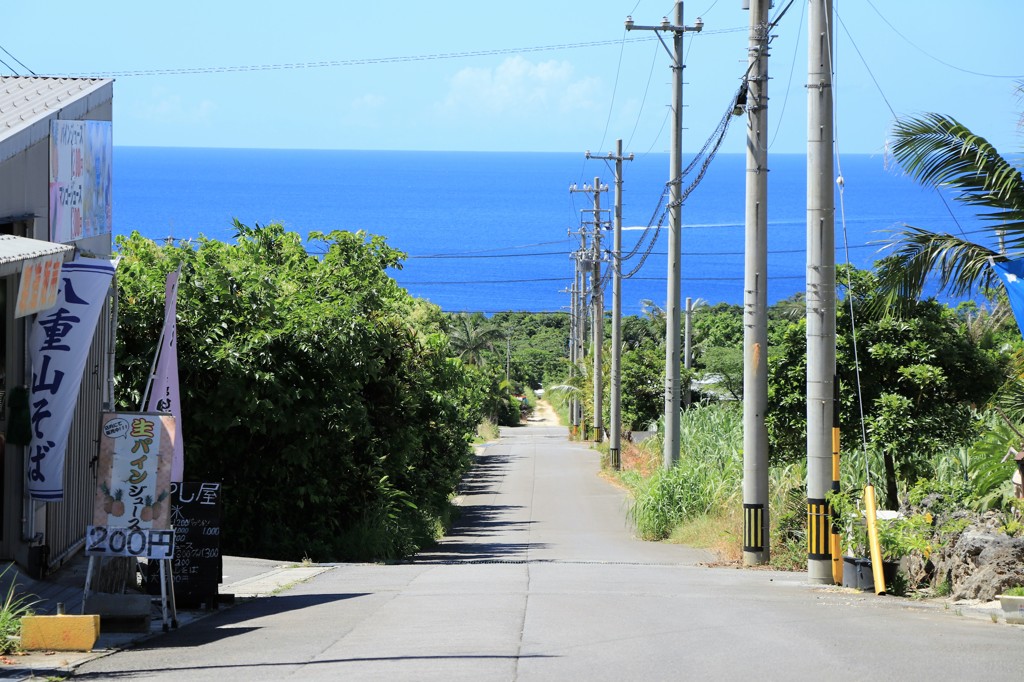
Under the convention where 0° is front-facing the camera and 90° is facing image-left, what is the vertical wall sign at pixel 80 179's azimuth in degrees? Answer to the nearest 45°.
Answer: approximately 315°

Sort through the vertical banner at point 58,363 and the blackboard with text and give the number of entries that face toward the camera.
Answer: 2

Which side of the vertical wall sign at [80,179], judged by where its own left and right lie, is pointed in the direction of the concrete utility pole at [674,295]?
left

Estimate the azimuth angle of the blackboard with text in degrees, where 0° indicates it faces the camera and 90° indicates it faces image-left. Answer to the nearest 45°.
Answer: approximately 0°

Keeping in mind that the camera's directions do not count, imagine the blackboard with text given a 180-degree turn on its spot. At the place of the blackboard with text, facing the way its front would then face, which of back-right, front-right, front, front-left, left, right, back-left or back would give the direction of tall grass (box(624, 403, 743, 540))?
front-right

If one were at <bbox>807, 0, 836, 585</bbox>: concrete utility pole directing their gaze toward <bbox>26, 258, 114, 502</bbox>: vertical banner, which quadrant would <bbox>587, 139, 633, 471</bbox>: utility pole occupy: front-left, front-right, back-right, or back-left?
back-right

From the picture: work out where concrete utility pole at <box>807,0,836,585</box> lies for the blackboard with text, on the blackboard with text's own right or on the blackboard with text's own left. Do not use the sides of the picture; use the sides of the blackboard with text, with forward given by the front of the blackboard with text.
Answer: on the blackboard with text's own left
